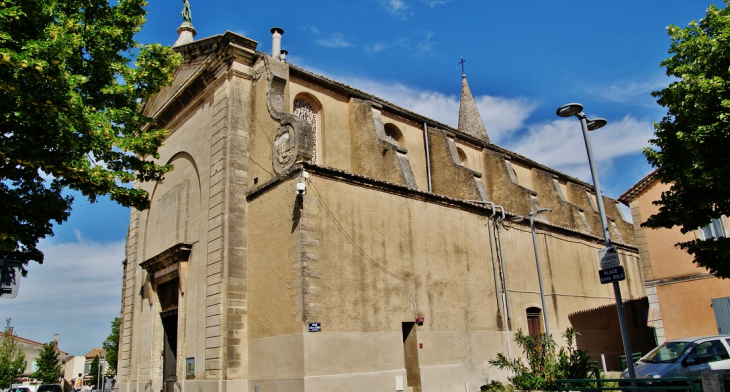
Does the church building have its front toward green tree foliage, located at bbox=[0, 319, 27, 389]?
no

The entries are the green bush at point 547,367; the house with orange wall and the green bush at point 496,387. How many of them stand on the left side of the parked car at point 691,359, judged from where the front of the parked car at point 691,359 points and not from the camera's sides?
0

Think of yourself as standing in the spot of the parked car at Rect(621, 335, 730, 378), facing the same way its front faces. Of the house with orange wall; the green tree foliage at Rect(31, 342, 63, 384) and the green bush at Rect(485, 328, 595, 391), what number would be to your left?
0

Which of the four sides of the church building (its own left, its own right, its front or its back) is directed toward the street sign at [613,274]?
left

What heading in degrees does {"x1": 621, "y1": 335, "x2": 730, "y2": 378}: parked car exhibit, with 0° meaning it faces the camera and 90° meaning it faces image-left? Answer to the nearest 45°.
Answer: approximately 45°

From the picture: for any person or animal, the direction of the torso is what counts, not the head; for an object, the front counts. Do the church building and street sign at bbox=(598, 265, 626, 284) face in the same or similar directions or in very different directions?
same or similar directions

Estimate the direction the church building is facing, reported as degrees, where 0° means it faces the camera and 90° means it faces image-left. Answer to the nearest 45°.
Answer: approximately 45°

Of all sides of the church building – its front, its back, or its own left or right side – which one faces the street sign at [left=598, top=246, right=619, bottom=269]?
left

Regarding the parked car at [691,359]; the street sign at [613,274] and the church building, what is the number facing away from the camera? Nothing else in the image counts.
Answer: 0

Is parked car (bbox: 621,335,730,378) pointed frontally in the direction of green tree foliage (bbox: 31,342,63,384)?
no

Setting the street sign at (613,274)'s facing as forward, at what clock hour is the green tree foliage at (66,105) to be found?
The green tree foliage is roughly at 2 o'clock from the street sign.

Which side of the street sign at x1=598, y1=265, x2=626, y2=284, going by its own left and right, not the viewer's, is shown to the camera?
front
